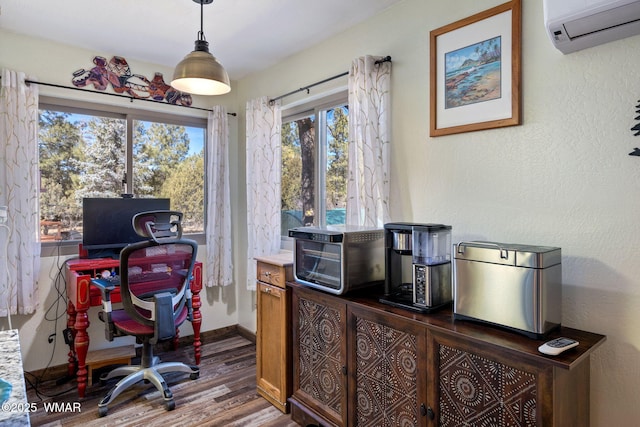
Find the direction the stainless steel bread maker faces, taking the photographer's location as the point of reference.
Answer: facing the viewer and to the left of the viewer

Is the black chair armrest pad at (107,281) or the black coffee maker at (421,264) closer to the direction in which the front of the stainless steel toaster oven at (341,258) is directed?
the black chair armrest pad

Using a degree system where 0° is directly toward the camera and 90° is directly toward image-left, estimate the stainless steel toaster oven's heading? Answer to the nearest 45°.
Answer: approximately 45°

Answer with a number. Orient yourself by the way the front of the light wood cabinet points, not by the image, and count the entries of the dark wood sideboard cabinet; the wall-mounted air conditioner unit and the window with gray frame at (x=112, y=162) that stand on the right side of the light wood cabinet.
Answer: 1

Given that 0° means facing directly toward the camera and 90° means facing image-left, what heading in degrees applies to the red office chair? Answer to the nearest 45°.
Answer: approximately 135°

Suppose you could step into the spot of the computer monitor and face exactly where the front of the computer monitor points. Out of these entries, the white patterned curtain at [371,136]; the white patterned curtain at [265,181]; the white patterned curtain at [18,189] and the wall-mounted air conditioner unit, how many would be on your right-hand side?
1

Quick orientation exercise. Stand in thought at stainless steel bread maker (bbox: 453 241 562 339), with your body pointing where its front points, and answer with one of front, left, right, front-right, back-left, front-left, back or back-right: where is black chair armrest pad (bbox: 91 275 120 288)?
front-right

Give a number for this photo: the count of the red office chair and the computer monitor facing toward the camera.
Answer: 1

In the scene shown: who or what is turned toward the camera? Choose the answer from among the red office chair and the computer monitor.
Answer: the computer monitor

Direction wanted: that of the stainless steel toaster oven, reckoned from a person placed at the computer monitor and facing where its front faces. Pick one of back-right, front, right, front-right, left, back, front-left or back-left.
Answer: front-left

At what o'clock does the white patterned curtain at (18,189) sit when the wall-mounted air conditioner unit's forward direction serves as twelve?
The white patterned curtain is roughly at 1 o'clock from the wall-mounted air conditioner unit.

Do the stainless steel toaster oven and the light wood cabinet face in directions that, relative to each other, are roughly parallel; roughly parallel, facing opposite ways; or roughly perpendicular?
roughly parallel

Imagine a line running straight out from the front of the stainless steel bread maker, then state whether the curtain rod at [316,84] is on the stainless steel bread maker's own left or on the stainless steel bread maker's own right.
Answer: on the stainless steel bread maker's own right

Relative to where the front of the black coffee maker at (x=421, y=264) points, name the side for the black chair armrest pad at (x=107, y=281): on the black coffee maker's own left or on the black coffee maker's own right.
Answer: on the black coffee maker's own right

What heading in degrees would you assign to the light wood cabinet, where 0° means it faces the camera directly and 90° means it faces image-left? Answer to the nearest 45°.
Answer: approximately 45°
